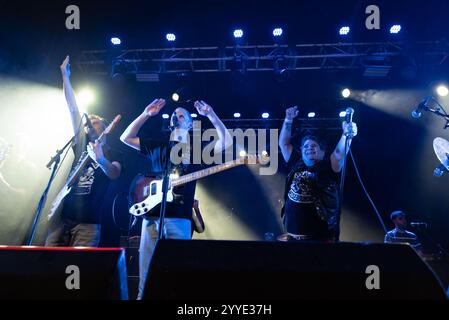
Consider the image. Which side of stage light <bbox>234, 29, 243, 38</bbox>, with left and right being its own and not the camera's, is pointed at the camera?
front

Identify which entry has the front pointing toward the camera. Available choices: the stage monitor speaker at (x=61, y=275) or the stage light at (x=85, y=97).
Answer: the stage light

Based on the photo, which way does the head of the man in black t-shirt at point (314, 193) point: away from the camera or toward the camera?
toward the camera

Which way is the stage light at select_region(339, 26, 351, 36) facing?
toward the camera

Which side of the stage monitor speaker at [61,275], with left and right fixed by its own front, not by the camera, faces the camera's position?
back

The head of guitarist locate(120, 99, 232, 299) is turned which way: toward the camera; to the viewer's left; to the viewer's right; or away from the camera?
toward the camera

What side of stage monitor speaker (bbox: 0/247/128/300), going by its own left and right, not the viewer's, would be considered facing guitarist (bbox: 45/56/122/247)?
front

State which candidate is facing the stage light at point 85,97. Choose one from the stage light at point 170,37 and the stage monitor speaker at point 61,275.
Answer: the stage monitor speaker

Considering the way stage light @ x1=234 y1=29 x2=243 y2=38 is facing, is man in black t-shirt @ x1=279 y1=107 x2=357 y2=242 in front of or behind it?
in front

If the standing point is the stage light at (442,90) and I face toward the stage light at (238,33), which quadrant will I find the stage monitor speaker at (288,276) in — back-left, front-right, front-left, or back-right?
front-left

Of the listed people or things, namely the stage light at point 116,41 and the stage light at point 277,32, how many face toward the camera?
2

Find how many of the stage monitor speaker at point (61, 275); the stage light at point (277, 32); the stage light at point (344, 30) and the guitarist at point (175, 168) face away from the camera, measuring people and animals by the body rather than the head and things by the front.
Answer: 1
